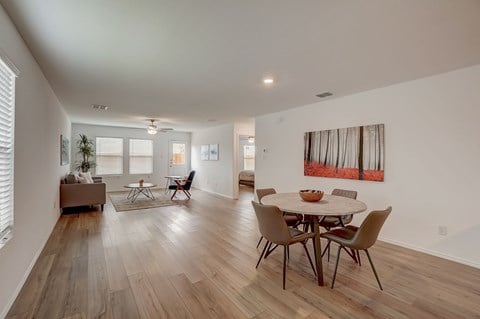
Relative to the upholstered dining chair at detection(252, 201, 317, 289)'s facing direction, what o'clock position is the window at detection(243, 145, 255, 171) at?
The window is roughly at 10 o'clock from the upholstered dining chair.

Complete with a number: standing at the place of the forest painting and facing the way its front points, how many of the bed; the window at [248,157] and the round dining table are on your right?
2

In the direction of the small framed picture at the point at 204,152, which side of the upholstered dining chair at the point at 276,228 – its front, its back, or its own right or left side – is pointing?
left

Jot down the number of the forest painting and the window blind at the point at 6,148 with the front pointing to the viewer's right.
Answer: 1

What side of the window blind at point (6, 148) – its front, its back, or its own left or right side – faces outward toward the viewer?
right

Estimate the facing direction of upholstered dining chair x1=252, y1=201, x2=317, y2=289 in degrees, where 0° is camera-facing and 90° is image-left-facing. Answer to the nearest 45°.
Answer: approximately 225°

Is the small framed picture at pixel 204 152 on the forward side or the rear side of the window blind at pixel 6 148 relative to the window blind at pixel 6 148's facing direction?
on the forward side

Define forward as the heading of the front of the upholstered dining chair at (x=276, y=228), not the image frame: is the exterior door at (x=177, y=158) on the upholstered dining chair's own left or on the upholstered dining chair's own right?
on the upholstered dining chair's own left

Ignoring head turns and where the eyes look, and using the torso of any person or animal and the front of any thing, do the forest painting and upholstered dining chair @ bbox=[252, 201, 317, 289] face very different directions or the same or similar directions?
very different directions

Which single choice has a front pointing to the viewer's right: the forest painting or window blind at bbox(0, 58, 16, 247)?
the window blind

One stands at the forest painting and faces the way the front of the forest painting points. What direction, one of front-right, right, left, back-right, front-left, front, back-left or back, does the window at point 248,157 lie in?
right
